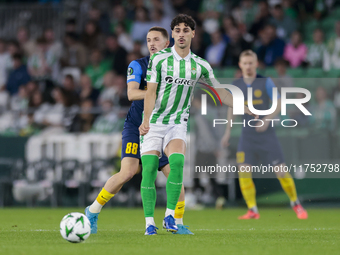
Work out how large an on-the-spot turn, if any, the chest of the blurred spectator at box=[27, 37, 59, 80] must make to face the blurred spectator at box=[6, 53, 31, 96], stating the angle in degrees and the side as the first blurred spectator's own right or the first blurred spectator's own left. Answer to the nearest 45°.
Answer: approximately 45° to the first blurred spectator's own right

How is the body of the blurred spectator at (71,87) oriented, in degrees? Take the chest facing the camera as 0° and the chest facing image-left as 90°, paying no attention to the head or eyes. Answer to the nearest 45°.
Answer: approximately 45°

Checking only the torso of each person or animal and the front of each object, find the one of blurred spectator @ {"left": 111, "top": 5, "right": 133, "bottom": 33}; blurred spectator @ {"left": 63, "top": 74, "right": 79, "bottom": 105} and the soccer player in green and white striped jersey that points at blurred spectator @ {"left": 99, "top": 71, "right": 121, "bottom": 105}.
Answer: blurred spectator @ {"left": 111, "top": 5, "right": 133, "bottom": 33}

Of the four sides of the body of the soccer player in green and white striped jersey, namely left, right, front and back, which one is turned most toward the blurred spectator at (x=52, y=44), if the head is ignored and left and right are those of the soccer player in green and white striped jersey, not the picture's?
back

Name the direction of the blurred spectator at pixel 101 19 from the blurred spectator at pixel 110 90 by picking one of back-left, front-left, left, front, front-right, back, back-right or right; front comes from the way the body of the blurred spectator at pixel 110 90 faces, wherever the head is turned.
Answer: back

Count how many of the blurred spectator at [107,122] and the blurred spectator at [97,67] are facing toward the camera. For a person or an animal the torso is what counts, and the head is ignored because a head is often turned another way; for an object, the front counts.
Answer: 2

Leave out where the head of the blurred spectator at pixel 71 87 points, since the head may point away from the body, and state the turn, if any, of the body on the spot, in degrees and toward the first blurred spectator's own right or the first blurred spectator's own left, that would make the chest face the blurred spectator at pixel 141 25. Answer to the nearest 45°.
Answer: approximately 180°

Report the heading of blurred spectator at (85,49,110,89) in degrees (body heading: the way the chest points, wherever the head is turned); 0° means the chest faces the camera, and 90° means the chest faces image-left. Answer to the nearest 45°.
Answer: approximately 0°
